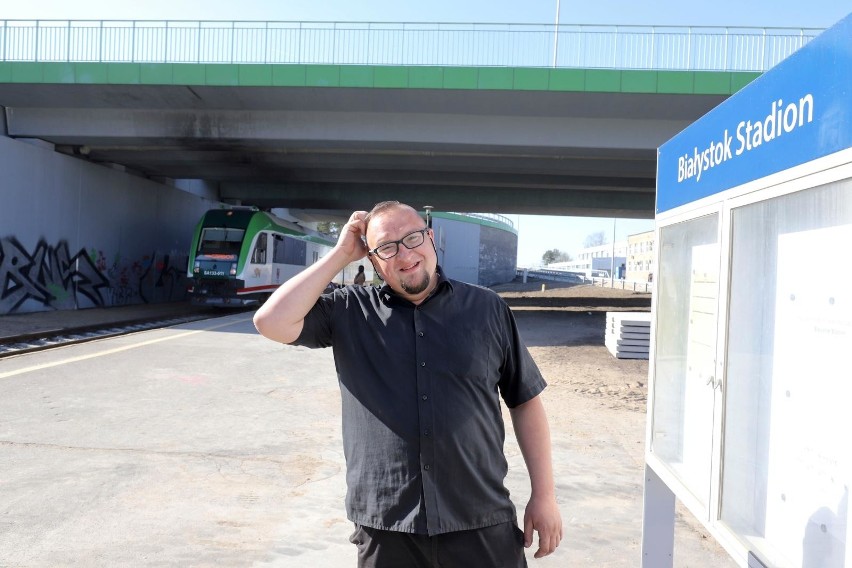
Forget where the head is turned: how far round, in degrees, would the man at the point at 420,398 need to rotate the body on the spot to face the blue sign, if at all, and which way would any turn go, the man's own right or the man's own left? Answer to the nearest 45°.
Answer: approximately 90° to the man's own left

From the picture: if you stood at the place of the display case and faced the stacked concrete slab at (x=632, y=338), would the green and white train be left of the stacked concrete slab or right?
left

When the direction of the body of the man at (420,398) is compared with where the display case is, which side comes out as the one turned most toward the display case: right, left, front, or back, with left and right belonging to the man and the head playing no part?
left

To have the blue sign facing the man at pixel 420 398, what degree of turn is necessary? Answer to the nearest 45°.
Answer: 0° — it already faces them

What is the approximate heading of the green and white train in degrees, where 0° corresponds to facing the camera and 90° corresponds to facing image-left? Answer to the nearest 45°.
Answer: approximately 45°

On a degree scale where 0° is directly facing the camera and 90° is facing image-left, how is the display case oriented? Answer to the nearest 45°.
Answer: approximately 45°

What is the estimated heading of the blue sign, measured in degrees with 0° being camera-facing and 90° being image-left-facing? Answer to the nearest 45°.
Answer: approximately 45°

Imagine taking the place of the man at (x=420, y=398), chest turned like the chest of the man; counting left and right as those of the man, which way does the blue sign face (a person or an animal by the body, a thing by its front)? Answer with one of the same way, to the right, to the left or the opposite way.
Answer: to the right
